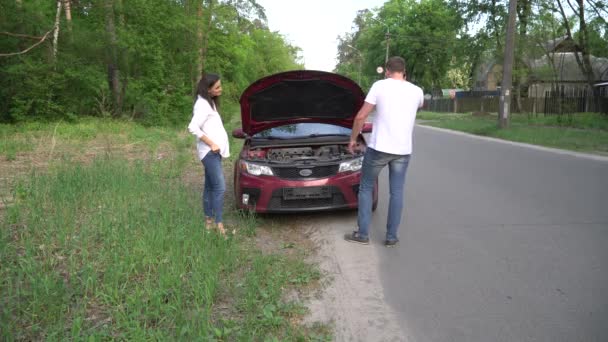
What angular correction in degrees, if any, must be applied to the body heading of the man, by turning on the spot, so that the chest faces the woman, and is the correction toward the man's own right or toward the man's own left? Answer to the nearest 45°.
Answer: approximately 45° to the man's own left

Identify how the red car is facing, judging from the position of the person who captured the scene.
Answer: facing the viewer

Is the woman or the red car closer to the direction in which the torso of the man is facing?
the red car

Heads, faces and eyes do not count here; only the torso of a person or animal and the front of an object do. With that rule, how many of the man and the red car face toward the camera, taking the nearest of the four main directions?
1

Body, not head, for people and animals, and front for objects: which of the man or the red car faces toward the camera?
the red car

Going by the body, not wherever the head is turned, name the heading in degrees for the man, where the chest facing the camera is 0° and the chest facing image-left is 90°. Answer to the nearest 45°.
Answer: approximately 135°

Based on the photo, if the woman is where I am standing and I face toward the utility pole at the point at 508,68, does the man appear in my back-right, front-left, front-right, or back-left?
front-right

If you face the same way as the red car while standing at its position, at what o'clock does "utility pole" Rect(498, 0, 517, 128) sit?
The utility pole is roughly at 7 o'clock from the red car.

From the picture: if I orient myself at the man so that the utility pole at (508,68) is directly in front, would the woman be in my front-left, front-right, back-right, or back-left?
back-left

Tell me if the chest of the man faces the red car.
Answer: yes

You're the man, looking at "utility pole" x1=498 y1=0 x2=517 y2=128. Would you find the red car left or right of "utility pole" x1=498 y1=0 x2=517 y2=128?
left

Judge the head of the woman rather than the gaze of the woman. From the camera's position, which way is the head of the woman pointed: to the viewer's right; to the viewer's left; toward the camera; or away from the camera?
to the viewer's right

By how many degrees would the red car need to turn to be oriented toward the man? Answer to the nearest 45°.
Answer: approximately 45° to its left
